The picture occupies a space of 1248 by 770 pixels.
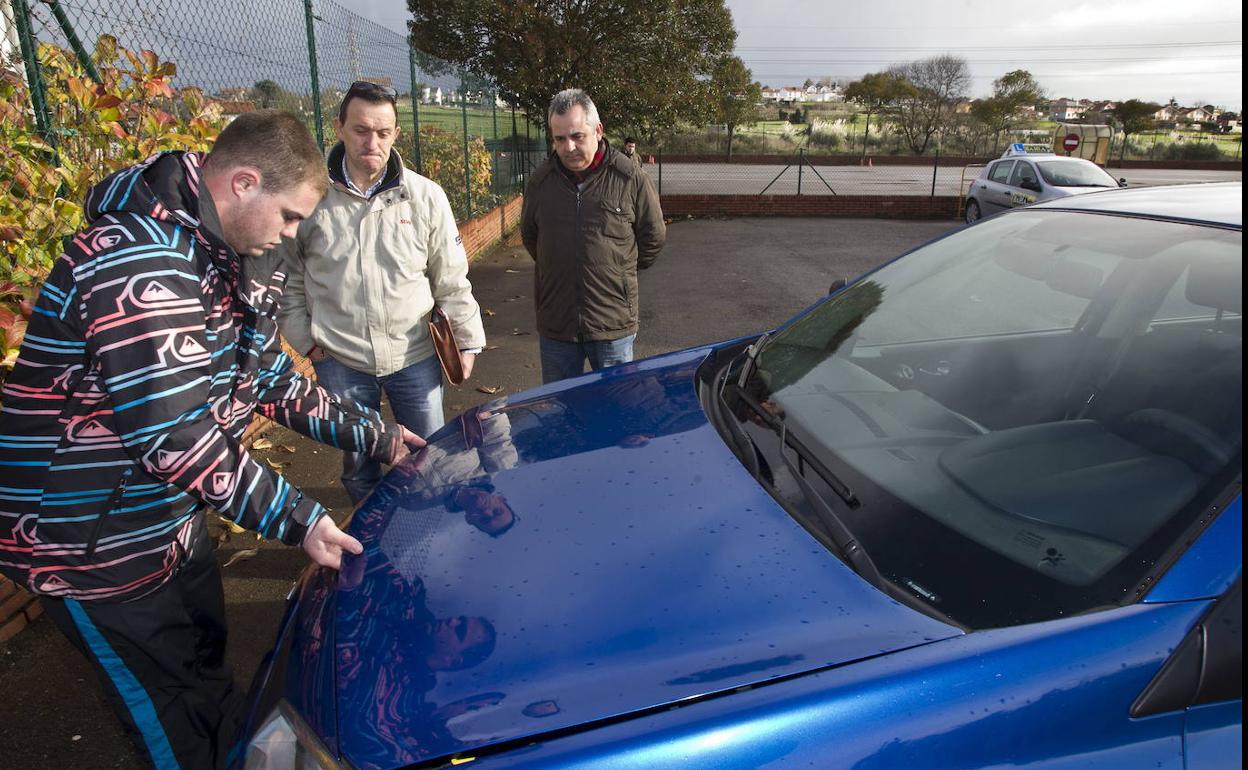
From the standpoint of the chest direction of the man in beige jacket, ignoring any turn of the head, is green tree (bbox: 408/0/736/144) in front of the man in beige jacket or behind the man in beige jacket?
behind

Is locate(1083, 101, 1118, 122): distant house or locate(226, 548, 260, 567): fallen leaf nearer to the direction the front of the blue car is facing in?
the fallen leaf

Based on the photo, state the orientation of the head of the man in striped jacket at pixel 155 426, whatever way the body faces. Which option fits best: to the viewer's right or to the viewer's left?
to the viewer's right

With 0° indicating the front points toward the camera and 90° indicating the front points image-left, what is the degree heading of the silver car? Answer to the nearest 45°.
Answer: approximately 315°

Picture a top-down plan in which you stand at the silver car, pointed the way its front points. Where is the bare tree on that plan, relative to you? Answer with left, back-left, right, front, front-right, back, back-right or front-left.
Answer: back-left

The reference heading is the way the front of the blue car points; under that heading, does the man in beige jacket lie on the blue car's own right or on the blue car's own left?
on the blue car's own right

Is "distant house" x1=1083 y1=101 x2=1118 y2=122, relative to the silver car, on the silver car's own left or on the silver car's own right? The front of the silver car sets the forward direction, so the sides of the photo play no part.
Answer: on the silver car's own left

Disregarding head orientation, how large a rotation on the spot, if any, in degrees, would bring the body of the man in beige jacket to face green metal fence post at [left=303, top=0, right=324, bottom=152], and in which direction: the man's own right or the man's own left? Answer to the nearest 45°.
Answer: approximately 180°

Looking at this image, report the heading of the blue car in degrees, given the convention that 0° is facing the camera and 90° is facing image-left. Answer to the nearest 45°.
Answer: approximately 45°

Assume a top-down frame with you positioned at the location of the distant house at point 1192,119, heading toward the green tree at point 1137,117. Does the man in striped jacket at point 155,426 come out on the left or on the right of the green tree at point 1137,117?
left
